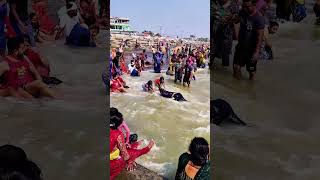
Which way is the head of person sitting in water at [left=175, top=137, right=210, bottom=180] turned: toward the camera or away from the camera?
away from the camera
